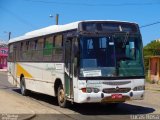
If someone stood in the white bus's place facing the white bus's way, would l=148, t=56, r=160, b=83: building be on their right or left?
on their left

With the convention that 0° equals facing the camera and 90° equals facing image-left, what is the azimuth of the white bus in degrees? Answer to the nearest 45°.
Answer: approximately 315°
